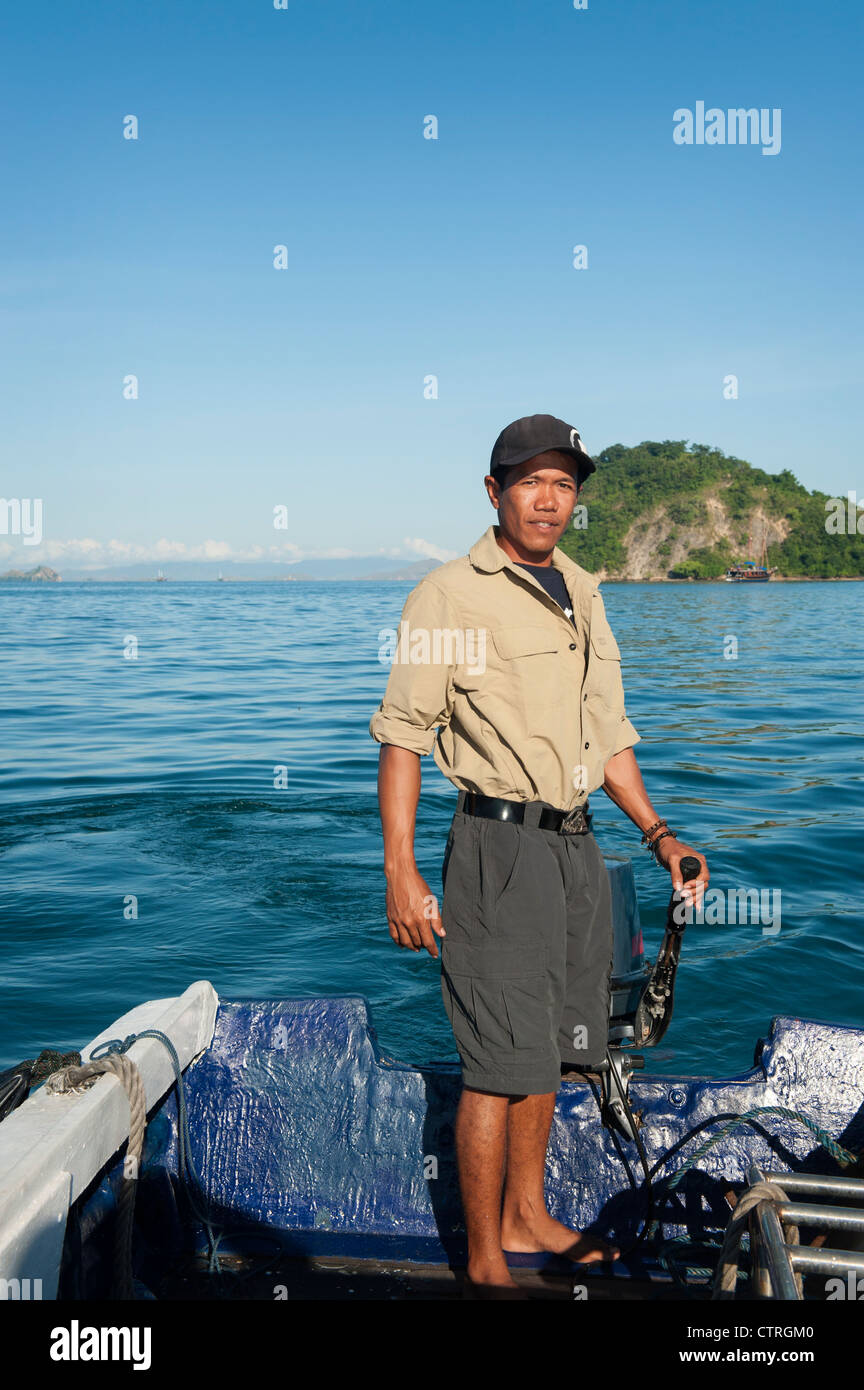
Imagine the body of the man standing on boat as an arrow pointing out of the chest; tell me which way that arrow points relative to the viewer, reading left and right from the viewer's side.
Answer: facing the viewer and to the right of the viewer

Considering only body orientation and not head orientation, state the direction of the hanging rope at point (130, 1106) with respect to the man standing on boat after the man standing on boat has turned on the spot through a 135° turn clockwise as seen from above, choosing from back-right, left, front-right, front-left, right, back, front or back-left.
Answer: front
